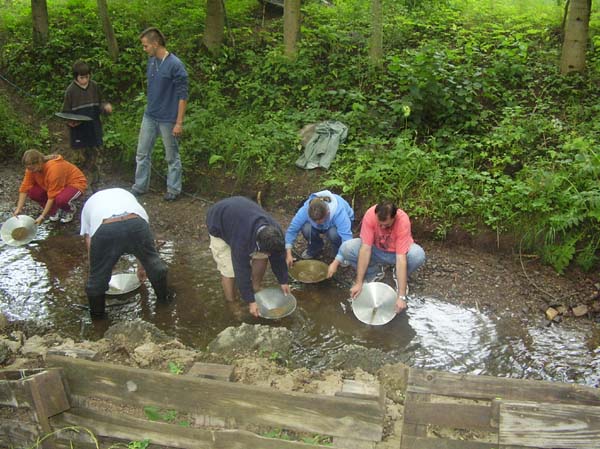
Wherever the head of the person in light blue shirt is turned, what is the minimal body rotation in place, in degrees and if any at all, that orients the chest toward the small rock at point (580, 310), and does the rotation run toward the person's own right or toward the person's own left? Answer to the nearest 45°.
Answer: approximately 90° to the person's own left

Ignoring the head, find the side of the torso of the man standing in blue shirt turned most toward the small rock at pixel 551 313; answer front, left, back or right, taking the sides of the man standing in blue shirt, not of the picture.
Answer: left

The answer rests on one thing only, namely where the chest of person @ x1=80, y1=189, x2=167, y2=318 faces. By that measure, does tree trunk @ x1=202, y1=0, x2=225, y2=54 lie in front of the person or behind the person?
in front

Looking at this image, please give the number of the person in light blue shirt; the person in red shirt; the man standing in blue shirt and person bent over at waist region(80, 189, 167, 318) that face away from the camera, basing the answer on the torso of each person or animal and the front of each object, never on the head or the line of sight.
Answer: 1

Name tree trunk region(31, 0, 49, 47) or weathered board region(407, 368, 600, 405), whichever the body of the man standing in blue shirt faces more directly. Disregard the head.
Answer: the weathered board

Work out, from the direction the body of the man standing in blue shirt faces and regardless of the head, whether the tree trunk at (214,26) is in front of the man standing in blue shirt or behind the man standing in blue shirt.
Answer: behind

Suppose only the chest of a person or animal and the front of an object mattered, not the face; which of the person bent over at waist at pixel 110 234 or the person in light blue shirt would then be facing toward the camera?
the person in light blue shirt

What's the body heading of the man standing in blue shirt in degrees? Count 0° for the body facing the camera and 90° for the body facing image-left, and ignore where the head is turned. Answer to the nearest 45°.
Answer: approximately 45°

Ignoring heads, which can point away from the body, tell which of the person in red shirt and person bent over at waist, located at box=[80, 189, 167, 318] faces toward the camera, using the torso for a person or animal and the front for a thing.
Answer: the person in red shirt

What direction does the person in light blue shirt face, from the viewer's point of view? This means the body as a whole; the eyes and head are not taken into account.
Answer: toward the camera

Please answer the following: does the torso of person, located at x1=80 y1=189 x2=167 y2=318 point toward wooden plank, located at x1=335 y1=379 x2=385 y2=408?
no

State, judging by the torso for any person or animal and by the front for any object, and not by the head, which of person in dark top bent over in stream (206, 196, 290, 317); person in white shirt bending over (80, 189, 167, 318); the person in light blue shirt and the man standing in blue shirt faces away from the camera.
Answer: the person in white shirt bending over

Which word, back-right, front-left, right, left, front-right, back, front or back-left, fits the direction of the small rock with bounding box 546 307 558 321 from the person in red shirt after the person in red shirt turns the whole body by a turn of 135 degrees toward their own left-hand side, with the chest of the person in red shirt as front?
front-right

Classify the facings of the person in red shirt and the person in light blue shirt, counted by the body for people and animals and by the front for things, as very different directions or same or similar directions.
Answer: same or similar directions

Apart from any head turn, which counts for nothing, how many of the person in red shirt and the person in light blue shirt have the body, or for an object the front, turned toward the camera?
2

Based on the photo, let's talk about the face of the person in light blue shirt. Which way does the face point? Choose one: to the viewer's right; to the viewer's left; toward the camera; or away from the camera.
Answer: toward the camera

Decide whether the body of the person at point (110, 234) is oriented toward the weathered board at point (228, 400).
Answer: no

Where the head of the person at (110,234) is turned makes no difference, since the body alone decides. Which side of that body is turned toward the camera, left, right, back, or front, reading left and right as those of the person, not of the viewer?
back

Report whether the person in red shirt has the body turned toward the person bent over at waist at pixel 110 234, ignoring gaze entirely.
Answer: no

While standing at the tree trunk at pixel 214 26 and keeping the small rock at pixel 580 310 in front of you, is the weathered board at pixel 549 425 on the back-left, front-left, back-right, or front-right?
front-right

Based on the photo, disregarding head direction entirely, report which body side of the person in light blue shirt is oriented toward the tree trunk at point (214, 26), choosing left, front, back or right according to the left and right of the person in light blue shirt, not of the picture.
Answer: back

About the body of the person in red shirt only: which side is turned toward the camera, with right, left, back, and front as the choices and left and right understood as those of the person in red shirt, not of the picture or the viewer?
front

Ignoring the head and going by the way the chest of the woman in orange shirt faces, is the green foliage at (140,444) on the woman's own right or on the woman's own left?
on the woman's own left
